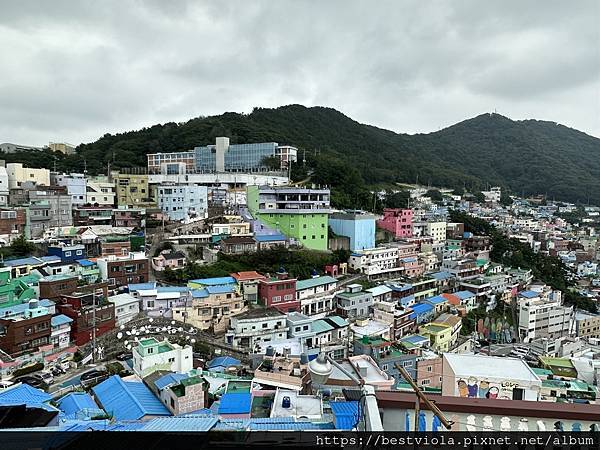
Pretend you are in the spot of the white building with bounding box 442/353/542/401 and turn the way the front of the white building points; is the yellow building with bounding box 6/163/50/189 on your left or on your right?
on your right

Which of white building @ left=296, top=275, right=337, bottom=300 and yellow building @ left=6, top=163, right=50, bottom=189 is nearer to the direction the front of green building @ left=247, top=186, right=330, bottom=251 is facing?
the white building

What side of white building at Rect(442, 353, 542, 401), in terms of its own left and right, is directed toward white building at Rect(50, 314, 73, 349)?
right

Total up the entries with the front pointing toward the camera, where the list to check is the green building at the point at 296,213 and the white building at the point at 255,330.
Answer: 2

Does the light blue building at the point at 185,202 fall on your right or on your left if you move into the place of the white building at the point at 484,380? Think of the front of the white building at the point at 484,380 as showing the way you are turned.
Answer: on your right

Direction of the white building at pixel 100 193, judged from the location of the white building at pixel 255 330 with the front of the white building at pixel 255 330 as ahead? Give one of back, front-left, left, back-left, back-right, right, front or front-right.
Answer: back-right

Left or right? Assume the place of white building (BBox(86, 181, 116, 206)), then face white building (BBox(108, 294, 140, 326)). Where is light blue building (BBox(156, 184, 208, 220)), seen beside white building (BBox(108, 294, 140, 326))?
left

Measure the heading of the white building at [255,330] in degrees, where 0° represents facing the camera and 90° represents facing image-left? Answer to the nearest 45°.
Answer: approximately 0°

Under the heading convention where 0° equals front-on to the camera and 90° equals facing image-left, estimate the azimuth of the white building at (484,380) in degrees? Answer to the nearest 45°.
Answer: approximately 0°

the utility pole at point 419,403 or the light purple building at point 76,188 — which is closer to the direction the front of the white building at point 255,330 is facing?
the utility pole

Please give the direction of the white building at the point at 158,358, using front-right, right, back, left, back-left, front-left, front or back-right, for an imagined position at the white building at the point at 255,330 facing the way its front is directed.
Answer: front-right

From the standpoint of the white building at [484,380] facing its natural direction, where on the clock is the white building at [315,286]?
the white building at [315,286] is roughly at 5 o'clock from the white building at [484,380].

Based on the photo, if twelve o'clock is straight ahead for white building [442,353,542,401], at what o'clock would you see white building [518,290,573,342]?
white building [518,290,573,342] is roughly at 6 o'clock from white building [442,353,542,401].
